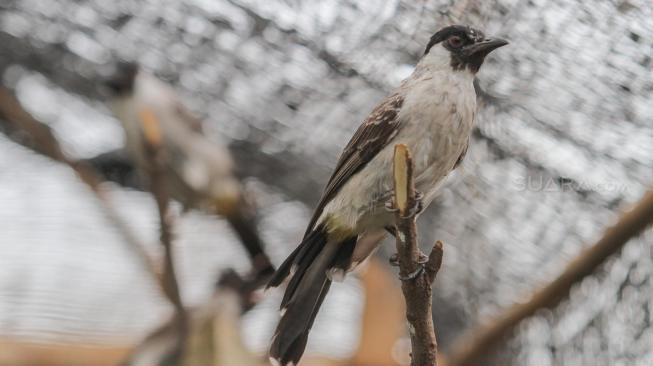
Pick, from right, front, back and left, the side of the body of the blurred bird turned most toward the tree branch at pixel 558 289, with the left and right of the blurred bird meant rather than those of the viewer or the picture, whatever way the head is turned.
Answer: back

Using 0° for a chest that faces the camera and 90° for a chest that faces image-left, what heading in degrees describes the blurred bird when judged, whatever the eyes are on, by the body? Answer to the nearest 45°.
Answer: approximately 90°
